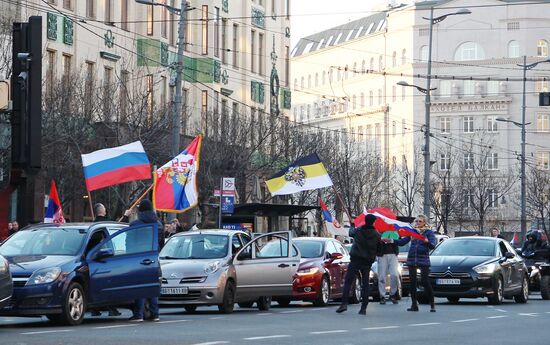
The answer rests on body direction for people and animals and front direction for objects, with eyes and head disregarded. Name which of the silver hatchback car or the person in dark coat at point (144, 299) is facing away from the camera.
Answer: the person in dark coat

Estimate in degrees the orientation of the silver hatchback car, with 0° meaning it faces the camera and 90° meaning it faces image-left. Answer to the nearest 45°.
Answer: approximately 45°

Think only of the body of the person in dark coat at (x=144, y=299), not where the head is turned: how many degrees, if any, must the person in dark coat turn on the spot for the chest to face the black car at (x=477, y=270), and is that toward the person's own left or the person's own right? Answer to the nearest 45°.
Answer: approximately 45° to the person's own right

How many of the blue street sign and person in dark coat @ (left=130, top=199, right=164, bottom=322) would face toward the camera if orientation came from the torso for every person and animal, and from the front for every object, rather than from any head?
1

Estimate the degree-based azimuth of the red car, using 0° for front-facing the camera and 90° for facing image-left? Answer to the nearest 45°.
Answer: approximately 45°
